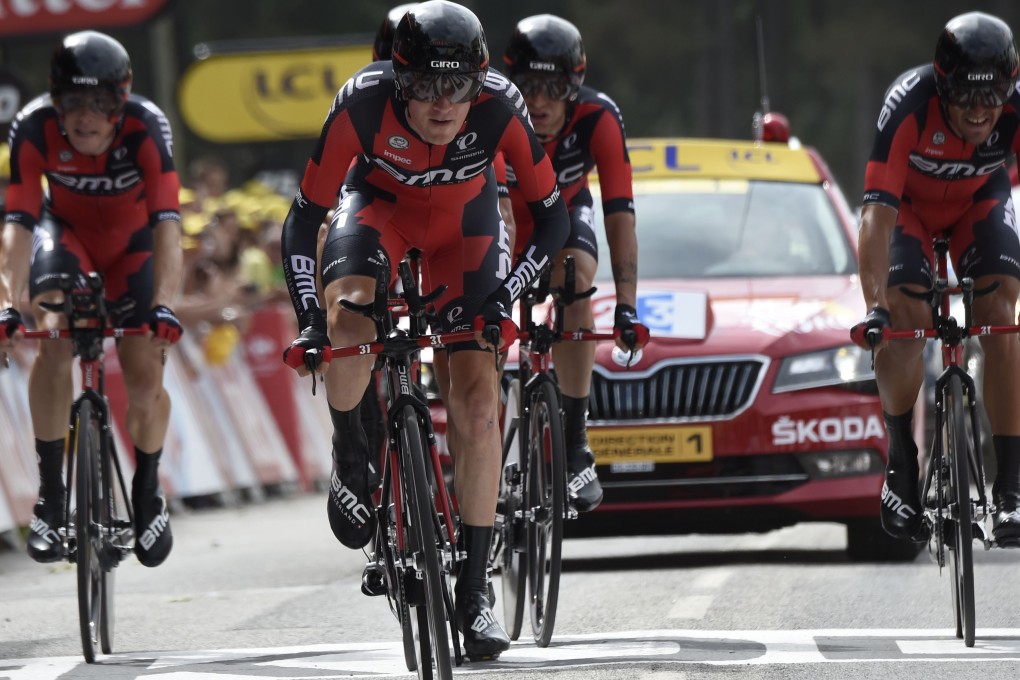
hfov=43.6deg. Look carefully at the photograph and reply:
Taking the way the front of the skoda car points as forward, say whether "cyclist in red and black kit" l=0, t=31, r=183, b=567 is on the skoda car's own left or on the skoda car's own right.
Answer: on the skoda car's own right

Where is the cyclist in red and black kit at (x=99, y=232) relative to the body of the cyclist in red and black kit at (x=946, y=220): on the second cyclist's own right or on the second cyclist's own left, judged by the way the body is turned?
on the second cyclist's own right

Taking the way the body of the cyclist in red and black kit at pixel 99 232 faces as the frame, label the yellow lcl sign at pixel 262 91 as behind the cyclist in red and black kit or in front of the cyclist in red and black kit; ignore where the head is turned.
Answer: behind

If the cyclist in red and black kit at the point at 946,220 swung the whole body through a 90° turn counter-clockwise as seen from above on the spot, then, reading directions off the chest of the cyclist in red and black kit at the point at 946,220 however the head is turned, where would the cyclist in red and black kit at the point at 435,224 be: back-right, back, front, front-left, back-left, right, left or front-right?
back-right

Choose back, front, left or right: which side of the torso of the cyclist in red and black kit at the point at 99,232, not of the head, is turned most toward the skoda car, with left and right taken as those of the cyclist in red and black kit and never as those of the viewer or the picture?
back

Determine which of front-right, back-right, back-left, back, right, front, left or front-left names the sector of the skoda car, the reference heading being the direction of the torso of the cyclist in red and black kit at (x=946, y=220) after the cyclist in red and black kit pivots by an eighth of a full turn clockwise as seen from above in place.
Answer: right

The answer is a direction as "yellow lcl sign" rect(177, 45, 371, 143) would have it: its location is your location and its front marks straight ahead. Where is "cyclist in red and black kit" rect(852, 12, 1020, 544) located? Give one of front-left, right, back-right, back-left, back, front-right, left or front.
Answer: front

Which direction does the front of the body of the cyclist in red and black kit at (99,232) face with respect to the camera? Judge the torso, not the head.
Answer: toward the camera

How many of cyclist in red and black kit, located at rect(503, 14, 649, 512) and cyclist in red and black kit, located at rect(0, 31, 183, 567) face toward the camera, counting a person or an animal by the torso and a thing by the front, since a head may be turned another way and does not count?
2

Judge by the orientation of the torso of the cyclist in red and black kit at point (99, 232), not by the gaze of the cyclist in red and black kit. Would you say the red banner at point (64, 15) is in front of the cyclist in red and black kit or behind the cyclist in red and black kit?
behind

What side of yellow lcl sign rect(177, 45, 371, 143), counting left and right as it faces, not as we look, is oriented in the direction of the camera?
front
